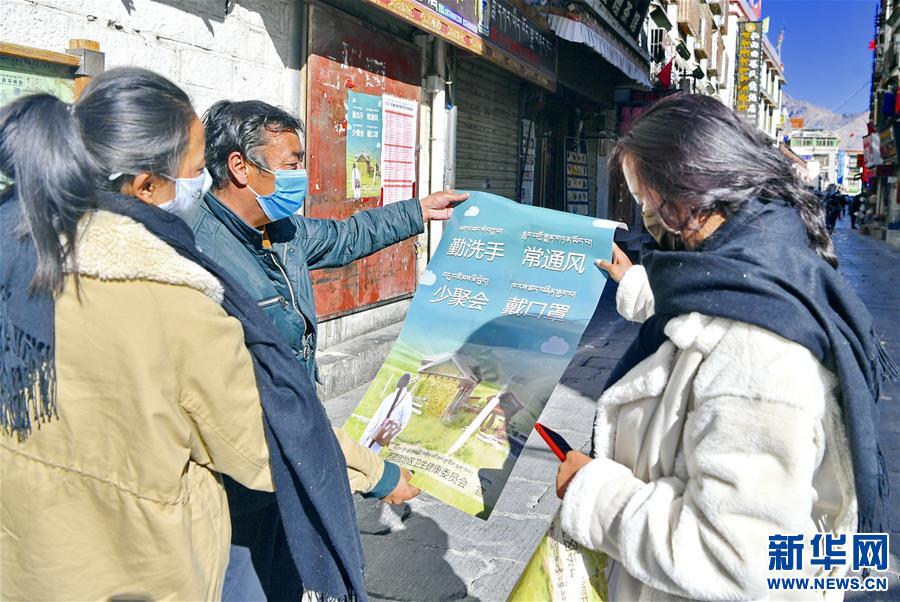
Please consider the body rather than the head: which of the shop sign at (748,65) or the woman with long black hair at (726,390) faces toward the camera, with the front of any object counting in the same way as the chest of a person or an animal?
the shop sign

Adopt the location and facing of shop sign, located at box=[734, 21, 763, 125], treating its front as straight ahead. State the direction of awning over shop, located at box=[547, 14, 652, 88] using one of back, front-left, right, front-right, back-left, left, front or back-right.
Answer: front

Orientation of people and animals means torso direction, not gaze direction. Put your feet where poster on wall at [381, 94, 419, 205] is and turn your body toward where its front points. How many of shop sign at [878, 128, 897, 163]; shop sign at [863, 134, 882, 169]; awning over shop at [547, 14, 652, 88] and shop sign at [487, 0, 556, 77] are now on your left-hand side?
4

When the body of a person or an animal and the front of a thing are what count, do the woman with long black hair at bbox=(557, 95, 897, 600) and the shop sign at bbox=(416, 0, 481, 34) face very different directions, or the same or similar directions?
very different directions

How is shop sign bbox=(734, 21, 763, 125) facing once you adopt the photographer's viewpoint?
facing the viewer

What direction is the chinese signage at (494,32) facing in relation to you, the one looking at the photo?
facing the viewer and to the right of the viewer

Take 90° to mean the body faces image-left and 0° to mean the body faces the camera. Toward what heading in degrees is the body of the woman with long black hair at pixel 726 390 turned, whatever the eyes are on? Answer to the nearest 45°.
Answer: approximately 90°

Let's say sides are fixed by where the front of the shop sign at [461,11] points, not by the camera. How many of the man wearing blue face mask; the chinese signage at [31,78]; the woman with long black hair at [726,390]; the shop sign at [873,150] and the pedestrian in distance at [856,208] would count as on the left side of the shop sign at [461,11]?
2

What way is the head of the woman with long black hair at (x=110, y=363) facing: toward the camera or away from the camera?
away from the camera

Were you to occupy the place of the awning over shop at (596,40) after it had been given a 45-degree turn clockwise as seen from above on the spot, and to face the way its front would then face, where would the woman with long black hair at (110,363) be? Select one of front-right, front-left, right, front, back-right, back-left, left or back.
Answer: front

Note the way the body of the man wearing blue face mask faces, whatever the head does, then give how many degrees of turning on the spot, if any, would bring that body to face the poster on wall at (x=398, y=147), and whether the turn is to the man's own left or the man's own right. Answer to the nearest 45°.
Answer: approximately 135° to the man's own left

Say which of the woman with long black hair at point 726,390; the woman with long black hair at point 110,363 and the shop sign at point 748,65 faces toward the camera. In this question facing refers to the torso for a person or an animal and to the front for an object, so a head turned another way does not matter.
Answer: the shop sign

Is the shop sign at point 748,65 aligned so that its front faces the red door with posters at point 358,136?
yes

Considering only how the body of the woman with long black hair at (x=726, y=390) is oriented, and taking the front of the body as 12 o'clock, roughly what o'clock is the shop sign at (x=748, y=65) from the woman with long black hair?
The shop sign is roughly at 3 o'clock from the woman with long black hair.

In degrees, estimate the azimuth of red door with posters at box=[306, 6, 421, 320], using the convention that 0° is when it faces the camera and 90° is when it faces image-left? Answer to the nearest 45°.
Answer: approximately 315°

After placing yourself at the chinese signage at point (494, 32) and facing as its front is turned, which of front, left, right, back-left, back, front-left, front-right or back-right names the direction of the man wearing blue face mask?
front-right

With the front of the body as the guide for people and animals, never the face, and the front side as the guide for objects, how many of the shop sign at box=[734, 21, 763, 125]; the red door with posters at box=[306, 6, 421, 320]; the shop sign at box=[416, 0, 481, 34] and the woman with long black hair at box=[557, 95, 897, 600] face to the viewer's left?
1

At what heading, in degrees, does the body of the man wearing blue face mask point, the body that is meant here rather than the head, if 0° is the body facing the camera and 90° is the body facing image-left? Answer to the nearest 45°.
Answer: approximately 315°

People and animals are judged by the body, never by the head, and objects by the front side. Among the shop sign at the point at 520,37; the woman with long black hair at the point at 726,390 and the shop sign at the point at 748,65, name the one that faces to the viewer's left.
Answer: the woman with long black hair

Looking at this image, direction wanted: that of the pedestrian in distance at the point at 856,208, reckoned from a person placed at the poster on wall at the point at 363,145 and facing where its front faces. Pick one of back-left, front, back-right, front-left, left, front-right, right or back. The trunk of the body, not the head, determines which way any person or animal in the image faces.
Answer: left
